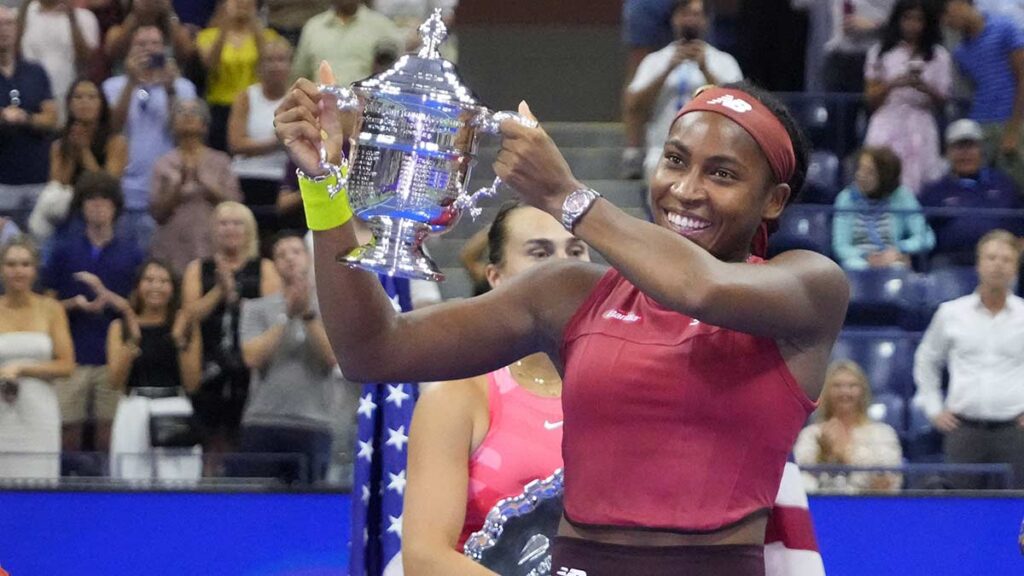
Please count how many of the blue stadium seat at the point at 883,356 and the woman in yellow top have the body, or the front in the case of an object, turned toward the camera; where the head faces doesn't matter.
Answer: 2

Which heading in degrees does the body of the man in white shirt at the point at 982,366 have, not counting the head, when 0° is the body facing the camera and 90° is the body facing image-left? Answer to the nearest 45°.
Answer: approximately 0°

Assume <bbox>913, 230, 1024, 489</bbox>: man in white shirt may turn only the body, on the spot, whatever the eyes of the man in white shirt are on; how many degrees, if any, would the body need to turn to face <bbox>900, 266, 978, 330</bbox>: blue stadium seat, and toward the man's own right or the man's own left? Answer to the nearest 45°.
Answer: approximately 180°
